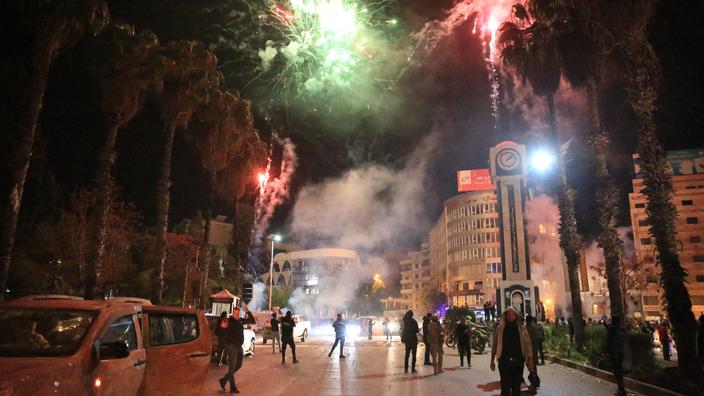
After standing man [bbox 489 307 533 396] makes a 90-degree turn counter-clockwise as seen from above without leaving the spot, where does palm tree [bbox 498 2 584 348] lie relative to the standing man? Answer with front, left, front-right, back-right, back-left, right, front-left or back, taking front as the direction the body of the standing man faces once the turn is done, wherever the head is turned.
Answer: left

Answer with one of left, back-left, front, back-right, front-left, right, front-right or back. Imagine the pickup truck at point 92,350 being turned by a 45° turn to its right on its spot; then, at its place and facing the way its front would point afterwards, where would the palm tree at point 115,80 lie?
right

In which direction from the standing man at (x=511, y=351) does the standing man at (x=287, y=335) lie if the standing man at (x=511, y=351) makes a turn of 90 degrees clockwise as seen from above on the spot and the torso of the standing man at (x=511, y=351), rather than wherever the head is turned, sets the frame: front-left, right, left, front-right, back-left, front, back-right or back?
front-right

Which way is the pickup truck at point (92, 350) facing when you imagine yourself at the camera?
facing the viewer and to the left of the viewer

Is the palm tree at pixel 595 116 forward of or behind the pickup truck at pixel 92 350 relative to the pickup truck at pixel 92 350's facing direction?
behind

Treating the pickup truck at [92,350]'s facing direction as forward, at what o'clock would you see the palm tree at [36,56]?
The palm tree is roughly at 4 o'clock from the pickup truck.

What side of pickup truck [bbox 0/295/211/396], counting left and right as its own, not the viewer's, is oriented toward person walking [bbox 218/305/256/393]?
back

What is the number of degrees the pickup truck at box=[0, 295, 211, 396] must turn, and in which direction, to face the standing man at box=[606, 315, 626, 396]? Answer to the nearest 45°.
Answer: approximately 135° to its left

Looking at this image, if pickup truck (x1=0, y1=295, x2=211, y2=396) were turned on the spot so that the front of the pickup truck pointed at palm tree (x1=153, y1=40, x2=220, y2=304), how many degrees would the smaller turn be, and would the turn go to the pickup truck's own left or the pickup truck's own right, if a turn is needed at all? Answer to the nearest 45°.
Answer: approximately 135° to the pickup truck's own right

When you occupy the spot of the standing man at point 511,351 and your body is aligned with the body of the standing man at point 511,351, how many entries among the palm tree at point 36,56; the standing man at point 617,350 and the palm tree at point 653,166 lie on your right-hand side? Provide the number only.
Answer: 1

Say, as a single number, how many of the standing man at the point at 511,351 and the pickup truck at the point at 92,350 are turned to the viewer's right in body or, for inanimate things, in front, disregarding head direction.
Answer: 0

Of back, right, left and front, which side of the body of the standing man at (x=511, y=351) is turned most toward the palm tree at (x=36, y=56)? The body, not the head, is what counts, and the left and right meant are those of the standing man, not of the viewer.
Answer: right

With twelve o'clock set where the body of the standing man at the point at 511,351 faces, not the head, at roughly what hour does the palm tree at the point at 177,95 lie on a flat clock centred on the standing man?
The palm tree is roughly at 4 o'clock from the standing man.

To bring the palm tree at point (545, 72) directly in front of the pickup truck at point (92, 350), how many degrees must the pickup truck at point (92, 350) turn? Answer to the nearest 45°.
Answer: approximately 180°

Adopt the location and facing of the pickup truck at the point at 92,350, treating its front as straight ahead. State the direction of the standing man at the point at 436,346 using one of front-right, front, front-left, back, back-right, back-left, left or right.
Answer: back

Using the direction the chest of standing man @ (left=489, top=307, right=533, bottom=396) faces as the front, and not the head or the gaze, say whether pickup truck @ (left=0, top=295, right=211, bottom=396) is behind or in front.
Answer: in front

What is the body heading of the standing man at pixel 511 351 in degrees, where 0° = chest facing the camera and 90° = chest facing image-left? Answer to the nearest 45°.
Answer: approximately 0°
